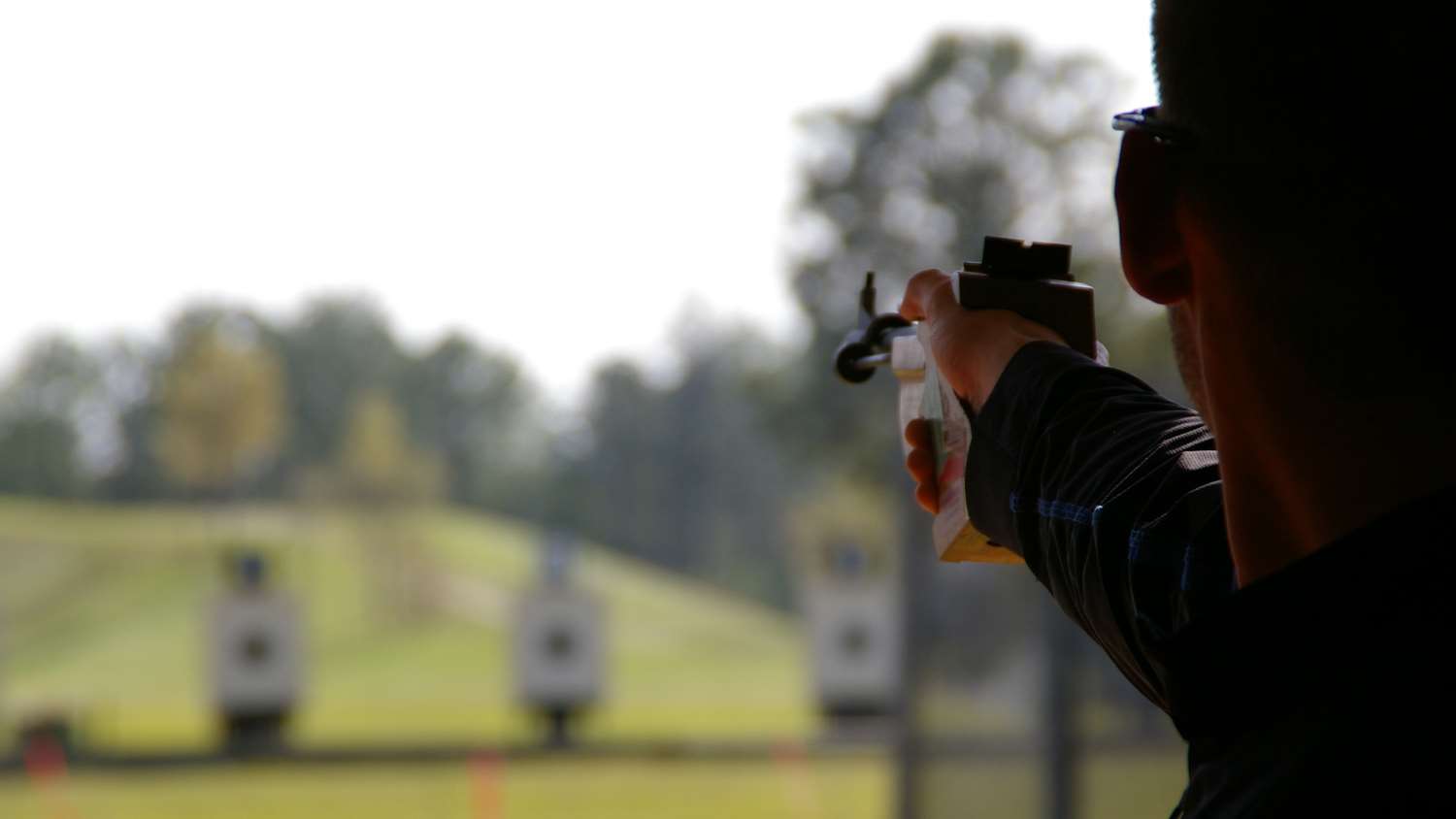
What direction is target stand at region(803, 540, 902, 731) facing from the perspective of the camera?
toward the camera

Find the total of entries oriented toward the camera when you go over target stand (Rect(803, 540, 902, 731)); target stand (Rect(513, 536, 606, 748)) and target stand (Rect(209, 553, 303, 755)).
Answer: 3

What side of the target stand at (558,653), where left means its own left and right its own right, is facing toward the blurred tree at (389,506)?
back

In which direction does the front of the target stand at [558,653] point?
toward the camera

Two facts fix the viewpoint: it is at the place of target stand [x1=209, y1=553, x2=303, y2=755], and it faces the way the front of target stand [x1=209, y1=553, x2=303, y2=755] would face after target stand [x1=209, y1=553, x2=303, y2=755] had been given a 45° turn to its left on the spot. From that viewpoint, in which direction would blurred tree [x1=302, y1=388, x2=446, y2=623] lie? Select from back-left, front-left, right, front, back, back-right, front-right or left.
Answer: back-left

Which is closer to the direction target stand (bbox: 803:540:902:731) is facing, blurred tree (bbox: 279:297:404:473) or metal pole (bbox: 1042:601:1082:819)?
the metal pole

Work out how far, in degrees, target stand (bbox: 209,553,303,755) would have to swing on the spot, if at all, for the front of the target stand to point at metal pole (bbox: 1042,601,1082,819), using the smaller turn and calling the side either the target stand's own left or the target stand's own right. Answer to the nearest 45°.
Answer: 0° — it already faces it

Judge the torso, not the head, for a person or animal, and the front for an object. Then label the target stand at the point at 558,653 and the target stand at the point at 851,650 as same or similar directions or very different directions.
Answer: same or similar directions

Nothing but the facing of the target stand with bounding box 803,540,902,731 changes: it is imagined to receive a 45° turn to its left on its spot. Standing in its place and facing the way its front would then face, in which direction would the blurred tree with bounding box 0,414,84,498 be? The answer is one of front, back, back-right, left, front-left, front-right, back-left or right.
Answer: back

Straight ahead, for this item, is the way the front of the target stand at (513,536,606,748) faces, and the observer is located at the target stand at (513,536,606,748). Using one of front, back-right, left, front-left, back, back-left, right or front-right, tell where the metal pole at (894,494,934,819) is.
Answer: front

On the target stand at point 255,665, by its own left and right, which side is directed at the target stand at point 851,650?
left

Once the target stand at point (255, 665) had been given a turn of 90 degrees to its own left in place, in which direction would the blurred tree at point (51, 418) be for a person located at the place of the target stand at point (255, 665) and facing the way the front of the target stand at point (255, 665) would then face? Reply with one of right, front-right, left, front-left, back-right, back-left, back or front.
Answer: left

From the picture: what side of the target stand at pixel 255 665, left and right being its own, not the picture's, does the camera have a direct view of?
front

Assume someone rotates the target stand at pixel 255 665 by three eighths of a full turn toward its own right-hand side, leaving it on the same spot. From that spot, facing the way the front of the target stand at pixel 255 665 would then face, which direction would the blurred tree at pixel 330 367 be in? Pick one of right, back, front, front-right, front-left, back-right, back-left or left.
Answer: front-right

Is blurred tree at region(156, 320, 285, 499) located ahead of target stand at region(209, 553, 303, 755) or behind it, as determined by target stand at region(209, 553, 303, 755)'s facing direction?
behind
